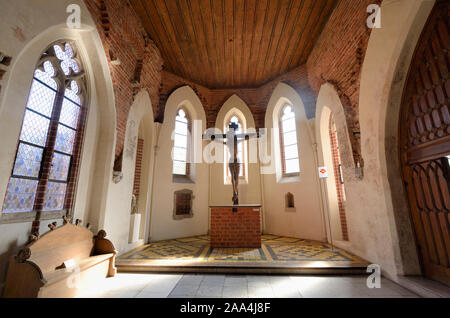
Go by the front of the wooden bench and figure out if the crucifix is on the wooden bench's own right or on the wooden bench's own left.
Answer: on the wooden bench's own left

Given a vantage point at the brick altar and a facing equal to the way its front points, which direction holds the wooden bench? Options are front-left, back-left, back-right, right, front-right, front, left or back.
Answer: front-right

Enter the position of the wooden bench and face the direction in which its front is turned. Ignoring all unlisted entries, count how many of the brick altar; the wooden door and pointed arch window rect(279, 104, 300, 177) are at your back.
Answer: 0

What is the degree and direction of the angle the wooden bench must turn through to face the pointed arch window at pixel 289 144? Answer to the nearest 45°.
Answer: approximately 45° to its left

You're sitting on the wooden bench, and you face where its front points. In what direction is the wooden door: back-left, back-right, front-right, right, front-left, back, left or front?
front

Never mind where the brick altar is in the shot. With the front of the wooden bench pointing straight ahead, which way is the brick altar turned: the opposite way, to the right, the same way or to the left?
to the right

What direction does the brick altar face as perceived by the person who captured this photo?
facing the viewer

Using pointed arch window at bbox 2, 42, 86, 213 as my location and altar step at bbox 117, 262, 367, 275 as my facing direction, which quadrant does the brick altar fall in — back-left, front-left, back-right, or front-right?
front-left

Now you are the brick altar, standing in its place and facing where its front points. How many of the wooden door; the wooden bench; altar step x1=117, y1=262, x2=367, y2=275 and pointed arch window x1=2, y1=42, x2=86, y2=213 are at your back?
0

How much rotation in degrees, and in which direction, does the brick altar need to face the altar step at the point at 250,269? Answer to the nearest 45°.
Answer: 0° — it already faces it

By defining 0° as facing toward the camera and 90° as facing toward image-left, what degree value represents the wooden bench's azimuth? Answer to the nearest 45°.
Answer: approximately 315°

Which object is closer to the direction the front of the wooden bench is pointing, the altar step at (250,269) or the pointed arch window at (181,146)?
the altar step

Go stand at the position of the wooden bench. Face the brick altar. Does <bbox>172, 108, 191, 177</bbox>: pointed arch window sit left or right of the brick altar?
left

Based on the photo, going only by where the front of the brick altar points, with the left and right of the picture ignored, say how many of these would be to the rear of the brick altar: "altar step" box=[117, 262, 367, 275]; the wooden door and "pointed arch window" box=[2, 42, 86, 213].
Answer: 0

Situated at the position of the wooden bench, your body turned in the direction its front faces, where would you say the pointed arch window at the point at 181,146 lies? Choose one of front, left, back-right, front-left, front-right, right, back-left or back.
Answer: left

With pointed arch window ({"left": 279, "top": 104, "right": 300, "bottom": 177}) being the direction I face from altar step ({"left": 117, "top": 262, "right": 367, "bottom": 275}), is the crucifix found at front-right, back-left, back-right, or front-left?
front-left

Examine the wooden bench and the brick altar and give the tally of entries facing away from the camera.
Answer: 0

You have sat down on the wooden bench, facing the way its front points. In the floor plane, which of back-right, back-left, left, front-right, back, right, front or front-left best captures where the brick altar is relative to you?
front-left
